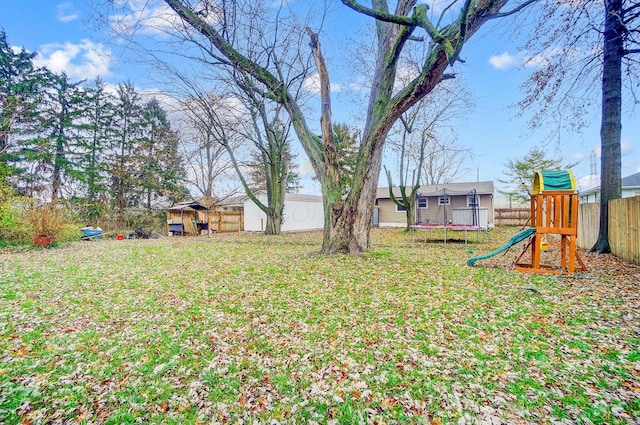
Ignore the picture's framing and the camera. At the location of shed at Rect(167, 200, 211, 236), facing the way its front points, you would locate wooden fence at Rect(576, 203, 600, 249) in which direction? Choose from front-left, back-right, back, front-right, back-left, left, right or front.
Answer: front-left

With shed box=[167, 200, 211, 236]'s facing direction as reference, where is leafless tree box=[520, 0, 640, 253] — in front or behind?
in front

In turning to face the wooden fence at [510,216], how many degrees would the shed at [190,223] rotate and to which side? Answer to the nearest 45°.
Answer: approximately 90° to its left

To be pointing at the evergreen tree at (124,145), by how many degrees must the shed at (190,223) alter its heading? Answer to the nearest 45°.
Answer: approximately 135° to its right

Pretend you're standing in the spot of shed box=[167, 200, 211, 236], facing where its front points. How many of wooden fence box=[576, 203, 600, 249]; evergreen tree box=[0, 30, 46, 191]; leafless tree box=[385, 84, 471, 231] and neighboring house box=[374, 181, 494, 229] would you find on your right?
1

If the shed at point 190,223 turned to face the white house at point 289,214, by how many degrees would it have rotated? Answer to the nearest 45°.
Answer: approximately 90° to its left

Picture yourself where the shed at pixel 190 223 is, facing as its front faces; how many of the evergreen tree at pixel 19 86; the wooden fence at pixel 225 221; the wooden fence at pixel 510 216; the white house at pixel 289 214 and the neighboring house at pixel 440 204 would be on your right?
1

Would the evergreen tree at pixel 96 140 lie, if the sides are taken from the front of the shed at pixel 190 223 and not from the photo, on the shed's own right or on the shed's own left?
on the shed's own right

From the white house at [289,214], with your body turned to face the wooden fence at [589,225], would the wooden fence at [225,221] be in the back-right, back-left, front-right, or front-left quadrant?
back-right

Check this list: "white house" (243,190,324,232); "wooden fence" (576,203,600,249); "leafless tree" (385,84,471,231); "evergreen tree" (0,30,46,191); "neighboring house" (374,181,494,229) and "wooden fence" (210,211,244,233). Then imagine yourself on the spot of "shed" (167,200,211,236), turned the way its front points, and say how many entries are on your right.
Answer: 1

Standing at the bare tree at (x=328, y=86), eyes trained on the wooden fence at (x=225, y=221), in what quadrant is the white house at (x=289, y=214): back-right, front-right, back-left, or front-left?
front-right

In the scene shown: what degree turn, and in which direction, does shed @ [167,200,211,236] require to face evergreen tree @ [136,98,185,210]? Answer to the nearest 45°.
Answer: approximately 180°

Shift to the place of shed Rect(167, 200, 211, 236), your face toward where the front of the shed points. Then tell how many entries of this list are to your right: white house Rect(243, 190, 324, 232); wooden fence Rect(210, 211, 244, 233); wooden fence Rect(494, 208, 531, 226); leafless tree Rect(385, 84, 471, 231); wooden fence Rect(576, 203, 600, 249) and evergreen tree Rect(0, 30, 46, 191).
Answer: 1

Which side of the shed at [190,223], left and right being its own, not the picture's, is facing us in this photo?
front

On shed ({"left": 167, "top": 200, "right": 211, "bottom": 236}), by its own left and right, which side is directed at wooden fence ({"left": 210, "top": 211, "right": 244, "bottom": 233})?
left

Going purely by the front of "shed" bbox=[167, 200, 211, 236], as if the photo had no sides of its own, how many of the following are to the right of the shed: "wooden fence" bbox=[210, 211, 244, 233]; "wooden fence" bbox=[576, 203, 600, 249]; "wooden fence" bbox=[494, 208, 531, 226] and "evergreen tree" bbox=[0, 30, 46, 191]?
1
